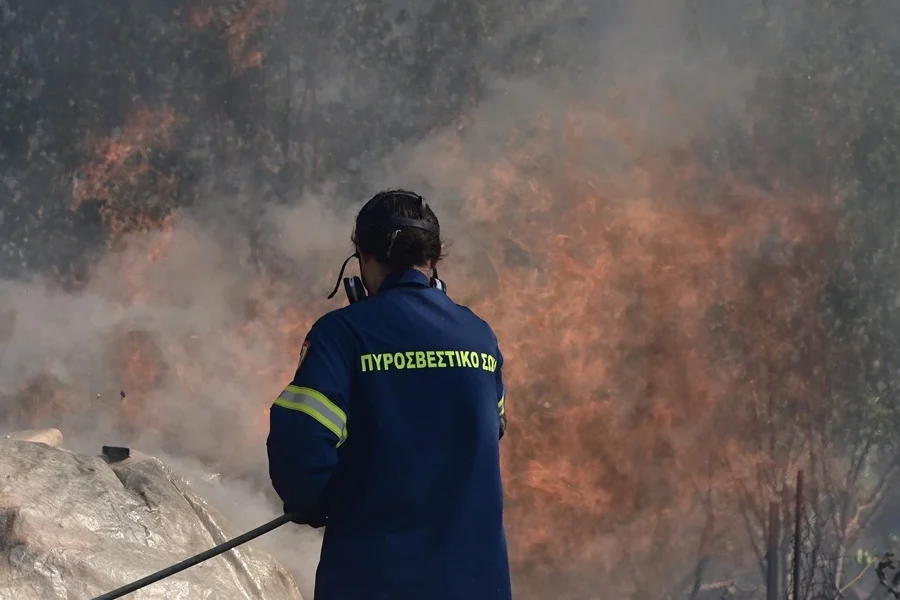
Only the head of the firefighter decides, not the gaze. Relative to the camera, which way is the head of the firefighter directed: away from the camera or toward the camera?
away from the camera

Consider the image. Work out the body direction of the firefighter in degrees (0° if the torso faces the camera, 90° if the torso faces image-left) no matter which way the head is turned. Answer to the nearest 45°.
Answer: approximately 135°
